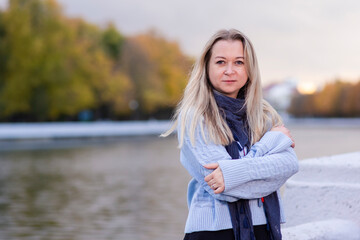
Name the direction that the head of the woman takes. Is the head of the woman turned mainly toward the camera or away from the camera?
toward the camera

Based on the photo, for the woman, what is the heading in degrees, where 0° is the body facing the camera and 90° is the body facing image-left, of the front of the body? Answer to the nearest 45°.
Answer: approximately 315°
